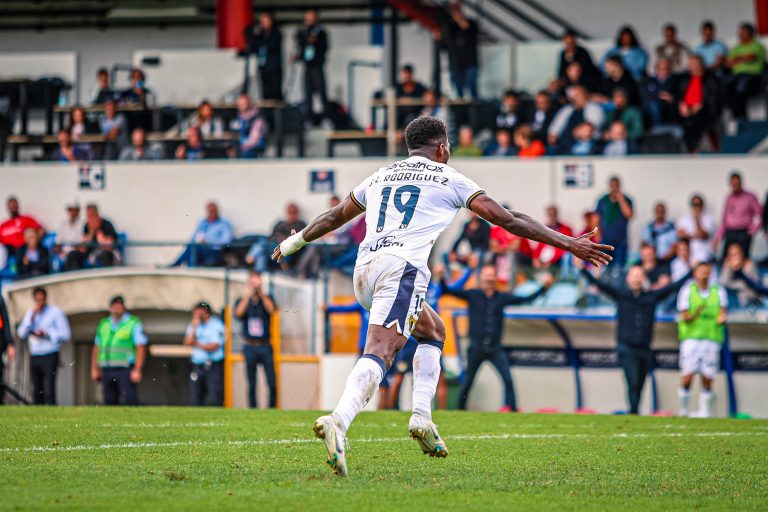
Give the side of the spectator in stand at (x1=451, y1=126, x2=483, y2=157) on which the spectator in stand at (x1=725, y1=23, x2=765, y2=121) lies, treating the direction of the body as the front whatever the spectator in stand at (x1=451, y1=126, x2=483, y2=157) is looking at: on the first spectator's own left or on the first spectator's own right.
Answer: on the first spectator's own left

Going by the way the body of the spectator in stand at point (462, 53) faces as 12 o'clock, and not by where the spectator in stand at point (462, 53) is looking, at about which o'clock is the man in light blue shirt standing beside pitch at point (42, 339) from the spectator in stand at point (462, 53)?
the man in light blue shirt standing beside pitch at point (42, 339) is roughly at 2 o'clock from the spectator in stand at point (462, 53).

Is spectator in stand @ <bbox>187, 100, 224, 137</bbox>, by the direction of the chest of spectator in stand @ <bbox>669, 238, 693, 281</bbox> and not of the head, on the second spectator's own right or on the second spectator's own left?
on the second spectator's own right

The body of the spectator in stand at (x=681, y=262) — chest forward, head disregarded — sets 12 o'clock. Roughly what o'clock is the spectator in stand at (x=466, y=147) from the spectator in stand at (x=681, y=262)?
the spectator in stand at (x=466, y=147) is roughly at 4 o'clock from the spectator in stand at (x=681, y=262).

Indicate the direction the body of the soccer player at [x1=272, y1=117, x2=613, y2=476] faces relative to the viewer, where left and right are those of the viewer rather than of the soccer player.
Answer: facing away from the viewer and to the right of the viewer

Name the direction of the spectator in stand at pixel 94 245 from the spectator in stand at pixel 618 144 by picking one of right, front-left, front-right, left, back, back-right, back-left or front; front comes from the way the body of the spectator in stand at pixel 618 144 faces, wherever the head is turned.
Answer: right

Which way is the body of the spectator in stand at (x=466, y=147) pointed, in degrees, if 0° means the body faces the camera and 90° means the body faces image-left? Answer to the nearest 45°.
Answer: approximately 0°

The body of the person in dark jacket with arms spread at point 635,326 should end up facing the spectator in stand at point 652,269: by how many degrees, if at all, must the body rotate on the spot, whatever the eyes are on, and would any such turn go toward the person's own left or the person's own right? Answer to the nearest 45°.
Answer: approximately 180°

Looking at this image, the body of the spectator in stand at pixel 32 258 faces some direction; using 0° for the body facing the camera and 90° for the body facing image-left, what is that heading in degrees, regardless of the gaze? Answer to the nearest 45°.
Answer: approximately 0°
